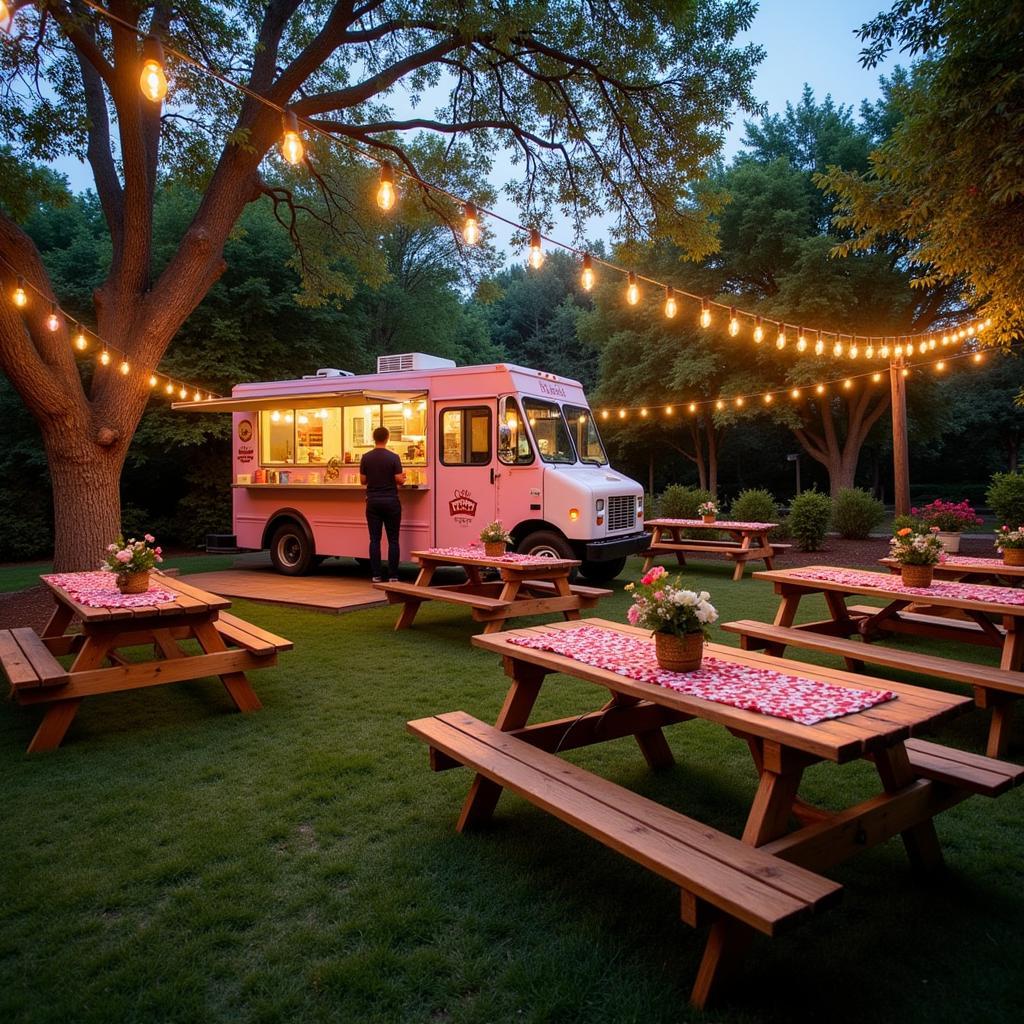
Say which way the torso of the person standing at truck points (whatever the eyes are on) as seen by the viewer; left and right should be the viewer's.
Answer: facing away from the viewer

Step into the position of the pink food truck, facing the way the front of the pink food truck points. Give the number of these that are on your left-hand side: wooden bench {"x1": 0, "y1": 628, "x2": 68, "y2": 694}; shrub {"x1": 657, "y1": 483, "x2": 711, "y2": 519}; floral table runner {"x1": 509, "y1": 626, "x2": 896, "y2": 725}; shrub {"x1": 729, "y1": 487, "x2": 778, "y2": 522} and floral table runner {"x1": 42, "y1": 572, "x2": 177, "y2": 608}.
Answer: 2

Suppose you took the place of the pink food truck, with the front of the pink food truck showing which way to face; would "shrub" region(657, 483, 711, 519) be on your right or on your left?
on your left

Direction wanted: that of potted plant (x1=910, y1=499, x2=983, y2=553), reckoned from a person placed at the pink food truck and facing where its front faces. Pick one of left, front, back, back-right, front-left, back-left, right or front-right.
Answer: front-left

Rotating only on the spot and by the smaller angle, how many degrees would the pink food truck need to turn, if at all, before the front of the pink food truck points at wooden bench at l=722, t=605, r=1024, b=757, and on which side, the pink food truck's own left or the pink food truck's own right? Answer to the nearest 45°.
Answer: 0° — it already faces it

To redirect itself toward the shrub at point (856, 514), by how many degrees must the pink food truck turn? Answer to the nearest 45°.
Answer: approximately 90° to its left

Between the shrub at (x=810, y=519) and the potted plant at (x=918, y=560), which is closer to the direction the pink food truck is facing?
the potted plant

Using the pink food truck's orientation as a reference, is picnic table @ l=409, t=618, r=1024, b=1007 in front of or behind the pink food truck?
in front

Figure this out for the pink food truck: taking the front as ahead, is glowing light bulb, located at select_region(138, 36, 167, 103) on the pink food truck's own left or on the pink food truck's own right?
on the pink food truck's own right

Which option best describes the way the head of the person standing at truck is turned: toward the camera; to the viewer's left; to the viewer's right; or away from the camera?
away from the camera

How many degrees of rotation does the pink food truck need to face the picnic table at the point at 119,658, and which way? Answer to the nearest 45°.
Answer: approximately 90° to its right

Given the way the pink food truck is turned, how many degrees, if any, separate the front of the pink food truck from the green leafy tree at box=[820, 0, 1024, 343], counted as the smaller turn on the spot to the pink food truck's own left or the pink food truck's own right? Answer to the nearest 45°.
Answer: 0° — it already faces it

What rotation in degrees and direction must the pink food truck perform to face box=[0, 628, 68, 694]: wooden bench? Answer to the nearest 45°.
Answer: approximately 90° to its right

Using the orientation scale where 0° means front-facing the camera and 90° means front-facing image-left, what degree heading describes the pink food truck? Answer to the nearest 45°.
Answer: approximately 315°

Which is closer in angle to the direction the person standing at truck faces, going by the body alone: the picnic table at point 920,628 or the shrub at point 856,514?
the shrub
